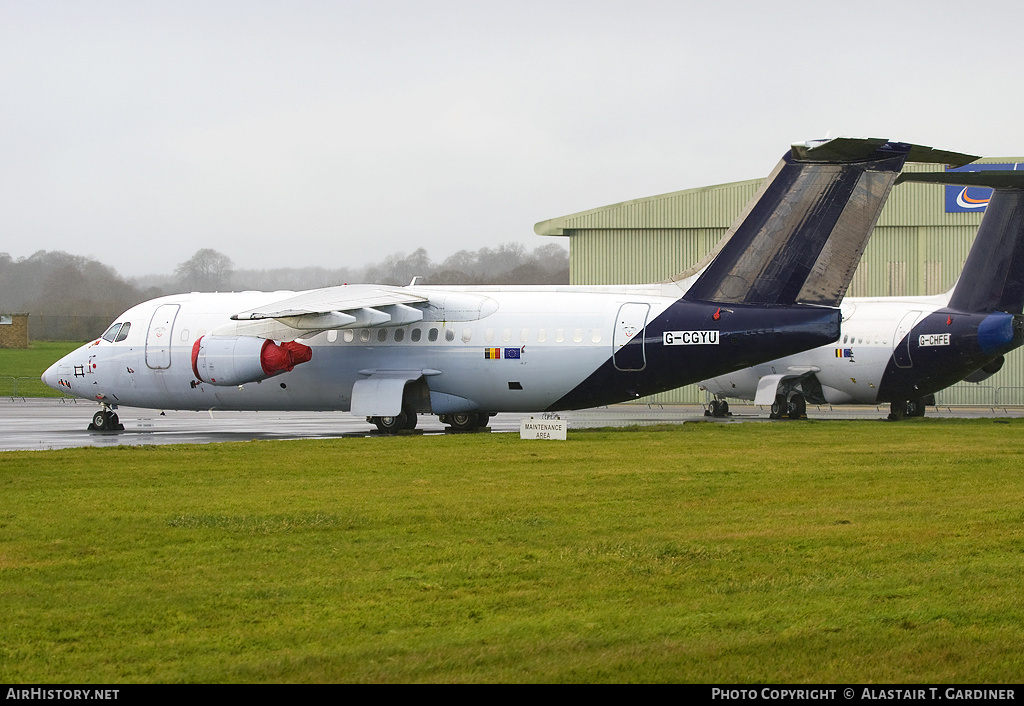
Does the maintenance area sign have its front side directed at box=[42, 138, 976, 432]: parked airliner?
no

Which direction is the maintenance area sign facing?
toward the camera

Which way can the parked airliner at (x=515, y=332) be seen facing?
to the viewer's left

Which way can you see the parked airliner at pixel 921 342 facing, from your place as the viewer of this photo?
facing away from the viewer and to the left of the viewer

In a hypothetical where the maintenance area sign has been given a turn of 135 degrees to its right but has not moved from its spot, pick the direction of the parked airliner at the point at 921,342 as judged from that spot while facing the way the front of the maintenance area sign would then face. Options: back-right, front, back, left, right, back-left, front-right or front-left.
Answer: right

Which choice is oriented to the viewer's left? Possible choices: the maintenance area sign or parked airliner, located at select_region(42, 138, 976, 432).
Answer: the parked airliner

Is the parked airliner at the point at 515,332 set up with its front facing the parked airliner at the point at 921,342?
no

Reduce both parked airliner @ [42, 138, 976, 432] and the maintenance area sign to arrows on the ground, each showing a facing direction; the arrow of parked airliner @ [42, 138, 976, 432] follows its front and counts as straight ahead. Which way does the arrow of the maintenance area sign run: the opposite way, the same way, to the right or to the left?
to the left

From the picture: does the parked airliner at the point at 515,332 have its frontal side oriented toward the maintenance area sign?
no
